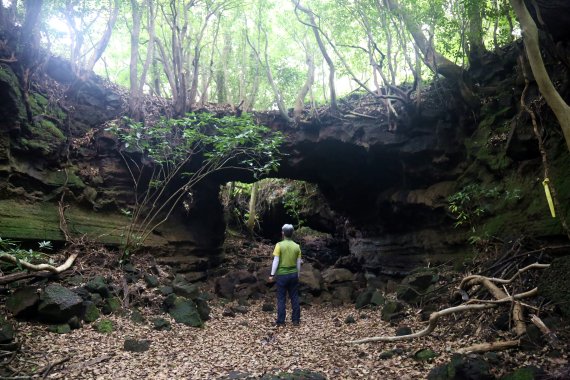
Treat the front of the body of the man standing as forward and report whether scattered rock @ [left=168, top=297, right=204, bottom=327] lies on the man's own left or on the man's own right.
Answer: on the man's own left

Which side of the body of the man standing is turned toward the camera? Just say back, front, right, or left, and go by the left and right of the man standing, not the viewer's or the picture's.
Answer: back

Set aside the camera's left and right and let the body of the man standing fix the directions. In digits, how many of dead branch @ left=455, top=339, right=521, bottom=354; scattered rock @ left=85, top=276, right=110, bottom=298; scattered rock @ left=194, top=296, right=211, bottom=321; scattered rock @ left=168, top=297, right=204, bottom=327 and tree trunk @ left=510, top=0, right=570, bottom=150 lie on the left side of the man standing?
3

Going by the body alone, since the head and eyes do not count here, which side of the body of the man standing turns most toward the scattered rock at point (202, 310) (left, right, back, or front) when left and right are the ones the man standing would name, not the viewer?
left
